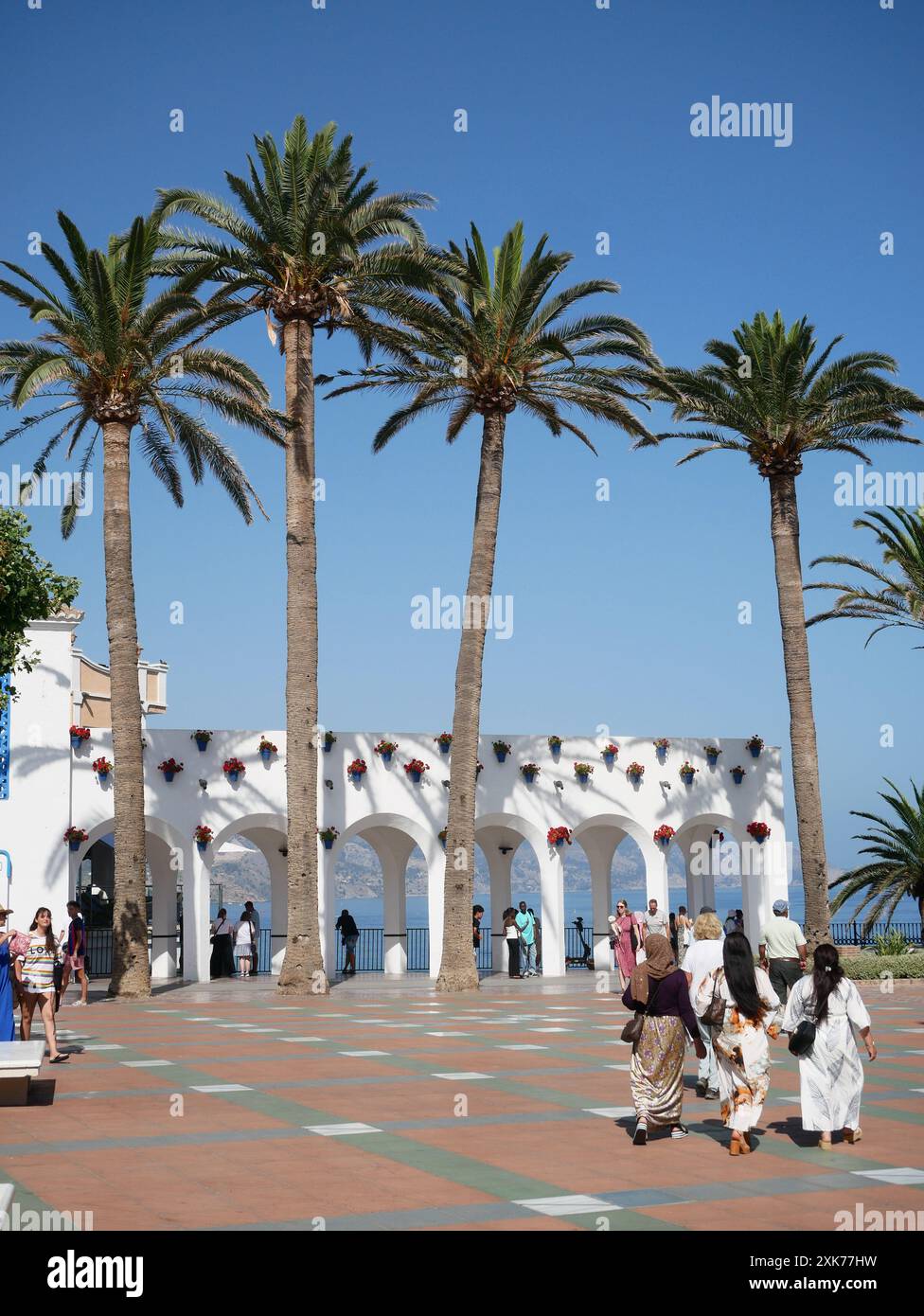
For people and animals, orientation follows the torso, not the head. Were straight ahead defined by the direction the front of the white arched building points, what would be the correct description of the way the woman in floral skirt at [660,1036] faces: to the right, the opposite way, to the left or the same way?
the opposite way

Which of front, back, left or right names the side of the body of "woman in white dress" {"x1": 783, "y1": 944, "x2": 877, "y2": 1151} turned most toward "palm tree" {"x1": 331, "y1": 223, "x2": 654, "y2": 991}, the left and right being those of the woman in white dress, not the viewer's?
front

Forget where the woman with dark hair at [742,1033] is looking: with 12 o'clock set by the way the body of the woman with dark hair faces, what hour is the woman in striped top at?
The woman in striped top is roughly at 10 o'clock from the woman with dark hair.

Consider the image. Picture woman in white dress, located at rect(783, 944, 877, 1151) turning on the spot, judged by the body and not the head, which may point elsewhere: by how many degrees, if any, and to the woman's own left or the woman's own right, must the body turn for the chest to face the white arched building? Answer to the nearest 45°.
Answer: approximately 45° to the woman's own left

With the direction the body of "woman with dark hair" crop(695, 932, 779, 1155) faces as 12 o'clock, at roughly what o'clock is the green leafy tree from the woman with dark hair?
The green leafy tree is roughly at 10 o'clock from the woman with dark hair.

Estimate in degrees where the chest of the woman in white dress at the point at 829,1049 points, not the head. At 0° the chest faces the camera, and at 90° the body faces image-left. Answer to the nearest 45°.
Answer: approximately 180°

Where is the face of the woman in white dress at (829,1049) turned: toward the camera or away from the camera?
away from the camera

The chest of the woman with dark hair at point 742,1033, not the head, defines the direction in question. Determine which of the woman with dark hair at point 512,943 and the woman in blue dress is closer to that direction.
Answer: the woman with dark hair

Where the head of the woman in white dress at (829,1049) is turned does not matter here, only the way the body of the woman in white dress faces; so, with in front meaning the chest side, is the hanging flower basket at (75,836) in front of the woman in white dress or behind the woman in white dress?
in front

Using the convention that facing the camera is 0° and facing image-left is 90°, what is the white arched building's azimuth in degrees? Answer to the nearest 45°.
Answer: approximately 0°

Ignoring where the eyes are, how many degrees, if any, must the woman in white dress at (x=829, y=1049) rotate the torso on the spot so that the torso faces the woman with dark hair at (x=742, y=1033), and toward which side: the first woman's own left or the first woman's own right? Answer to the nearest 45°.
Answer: approximately 90° to the first woman's own left

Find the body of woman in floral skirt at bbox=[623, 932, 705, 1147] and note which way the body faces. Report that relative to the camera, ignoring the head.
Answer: away from the camera

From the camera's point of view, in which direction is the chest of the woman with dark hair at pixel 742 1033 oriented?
away from the camera

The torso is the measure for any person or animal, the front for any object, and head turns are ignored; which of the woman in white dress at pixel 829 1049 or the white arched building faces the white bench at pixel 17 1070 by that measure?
the white arched building

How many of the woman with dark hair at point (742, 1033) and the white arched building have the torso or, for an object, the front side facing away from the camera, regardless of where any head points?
1

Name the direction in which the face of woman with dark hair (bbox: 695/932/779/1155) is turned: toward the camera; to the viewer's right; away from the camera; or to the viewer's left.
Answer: away from the camera
